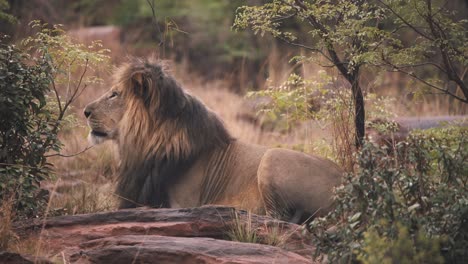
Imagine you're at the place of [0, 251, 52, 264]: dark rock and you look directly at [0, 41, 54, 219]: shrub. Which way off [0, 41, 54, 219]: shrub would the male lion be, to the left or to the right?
right

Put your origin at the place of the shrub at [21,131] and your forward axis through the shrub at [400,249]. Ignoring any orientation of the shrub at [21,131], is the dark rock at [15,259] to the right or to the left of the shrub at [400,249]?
right

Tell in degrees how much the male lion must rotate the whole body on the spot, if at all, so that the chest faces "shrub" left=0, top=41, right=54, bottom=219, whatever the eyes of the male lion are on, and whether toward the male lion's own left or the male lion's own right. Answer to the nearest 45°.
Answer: approximately 45° to the male lion's own left

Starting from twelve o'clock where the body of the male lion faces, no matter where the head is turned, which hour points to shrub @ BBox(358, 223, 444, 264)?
The shrub is roughly at 8 o'clock from the male lion.

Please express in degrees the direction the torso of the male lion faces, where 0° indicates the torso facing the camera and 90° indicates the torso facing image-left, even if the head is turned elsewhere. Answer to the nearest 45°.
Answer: approximately 90°

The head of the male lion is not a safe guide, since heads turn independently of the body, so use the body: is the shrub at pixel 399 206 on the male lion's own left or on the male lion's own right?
on the male lion's own left

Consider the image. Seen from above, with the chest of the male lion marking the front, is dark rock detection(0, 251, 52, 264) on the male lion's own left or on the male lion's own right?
on the male lion's own left
